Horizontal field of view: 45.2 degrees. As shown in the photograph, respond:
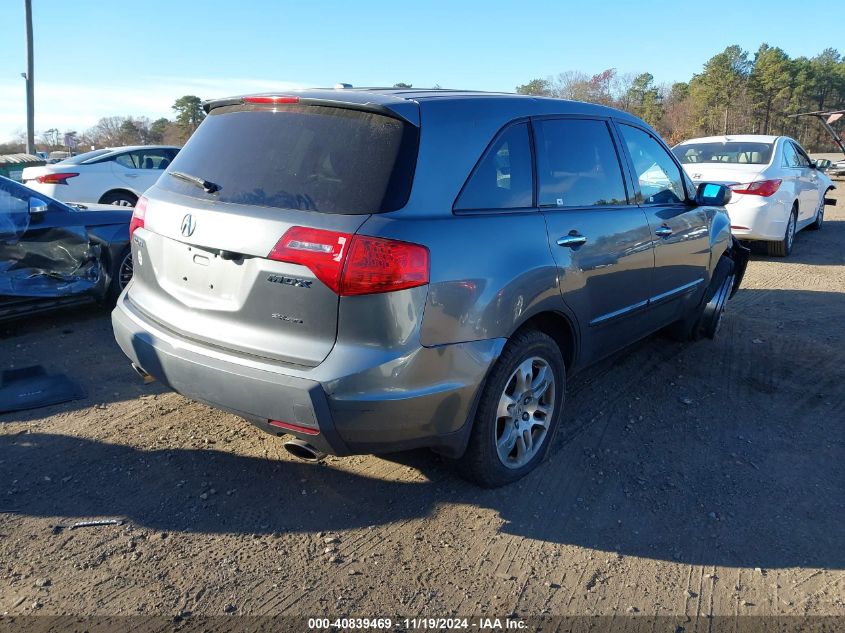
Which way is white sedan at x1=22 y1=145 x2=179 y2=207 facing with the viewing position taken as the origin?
facing away from the viewer and to the right of the viewer

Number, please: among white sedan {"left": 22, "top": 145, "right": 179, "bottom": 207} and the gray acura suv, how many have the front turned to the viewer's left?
0

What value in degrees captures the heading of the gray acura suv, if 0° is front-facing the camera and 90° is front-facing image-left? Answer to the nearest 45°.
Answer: approximately 225°

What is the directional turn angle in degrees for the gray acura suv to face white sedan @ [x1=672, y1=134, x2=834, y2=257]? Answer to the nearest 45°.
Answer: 0° — it already faces it

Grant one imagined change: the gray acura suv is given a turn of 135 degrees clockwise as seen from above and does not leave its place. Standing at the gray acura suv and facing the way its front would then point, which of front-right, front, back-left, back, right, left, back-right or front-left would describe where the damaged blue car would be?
back-right

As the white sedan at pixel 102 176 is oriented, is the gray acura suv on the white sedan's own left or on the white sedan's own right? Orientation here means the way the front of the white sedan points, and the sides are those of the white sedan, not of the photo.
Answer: on the white sedan's own right

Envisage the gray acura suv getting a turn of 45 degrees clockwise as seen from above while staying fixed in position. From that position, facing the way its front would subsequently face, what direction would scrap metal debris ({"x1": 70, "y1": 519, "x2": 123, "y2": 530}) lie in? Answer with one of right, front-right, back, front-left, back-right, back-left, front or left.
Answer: back

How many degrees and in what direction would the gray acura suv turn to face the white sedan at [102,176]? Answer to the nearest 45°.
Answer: approximately 90° to its left
